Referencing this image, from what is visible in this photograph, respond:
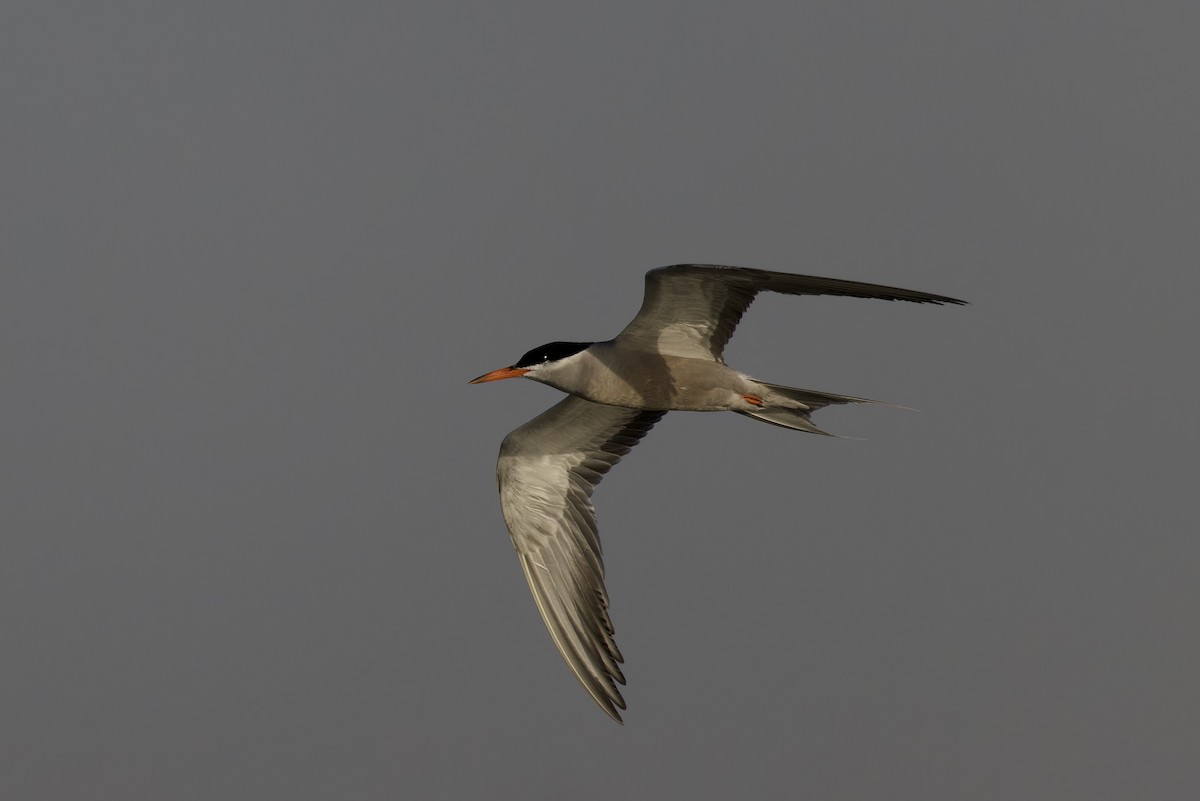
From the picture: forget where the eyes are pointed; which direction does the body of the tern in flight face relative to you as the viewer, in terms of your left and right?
facing to the left of the viewer
